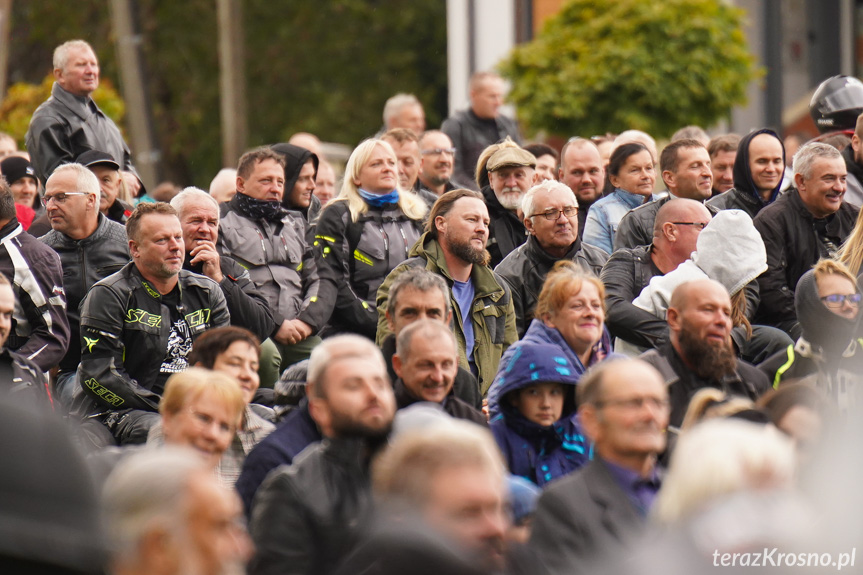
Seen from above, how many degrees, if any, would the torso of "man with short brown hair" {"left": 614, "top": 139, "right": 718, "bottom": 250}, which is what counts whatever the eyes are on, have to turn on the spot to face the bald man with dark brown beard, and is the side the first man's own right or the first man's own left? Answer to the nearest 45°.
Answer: approximately 45° to the first man's own right

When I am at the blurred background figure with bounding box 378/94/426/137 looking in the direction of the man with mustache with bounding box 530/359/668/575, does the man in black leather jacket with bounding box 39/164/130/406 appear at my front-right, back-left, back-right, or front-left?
front-right

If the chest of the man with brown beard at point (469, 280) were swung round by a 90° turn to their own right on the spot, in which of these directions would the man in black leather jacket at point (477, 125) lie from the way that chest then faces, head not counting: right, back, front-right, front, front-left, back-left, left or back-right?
back-right

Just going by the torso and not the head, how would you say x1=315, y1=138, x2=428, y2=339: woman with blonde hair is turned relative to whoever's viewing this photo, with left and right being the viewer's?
facing the viewer and to the right of the viewer

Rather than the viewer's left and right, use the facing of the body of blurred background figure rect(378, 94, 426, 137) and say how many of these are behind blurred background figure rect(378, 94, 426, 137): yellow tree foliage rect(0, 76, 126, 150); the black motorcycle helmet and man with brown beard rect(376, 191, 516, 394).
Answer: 1

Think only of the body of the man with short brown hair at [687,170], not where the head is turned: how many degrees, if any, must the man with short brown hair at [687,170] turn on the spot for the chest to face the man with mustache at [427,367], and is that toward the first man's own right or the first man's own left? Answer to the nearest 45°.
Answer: approximately 45° to the first man's own right

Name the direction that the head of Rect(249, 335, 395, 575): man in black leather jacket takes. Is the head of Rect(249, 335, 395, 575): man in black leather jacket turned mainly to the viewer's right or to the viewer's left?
to the viewer's right

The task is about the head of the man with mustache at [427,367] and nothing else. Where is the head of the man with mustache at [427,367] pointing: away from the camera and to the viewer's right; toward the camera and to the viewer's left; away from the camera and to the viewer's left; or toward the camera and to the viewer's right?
toward the camera and to the viewer's right

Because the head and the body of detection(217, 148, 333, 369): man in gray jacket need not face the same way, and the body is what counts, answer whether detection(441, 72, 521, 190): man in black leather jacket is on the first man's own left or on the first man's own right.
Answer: on the first man's own left

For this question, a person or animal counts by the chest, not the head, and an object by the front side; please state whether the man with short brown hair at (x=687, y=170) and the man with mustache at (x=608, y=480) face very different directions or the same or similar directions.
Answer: same or similar directions

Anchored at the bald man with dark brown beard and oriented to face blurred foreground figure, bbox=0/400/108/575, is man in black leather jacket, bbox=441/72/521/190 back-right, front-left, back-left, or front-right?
back-right

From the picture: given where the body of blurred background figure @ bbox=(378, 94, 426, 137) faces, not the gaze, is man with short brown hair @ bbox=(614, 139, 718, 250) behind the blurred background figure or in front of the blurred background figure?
in front

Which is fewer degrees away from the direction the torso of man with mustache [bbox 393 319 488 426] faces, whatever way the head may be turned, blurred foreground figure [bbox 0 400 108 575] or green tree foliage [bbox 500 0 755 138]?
the blurred foreground figure

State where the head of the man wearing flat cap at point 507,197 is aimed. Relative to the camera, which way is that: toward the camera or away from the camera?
toward the camera
